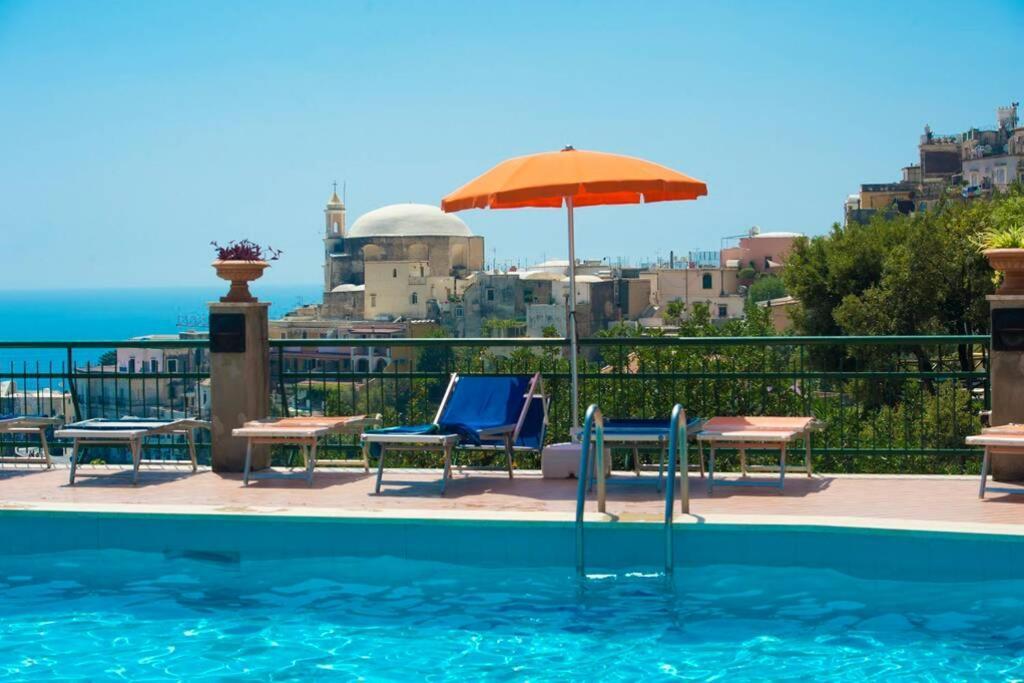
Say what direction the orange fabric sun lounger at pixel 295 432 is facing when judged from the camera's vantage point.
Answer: facing the viewer and to the left of the viewer

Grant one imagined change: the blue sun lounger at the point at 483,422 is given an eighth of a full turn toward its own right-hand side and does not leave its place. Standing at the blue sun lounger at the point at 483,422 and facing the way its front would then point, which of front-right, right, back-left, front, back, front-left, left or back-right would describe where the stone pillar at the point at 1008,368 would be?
back

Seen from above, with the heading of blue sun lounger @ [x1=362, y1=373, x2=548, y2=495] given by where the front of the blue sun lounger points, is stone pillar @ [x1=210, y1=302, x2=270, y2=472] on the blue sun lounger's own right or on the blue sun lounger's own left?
on the blue sun lounger's own right

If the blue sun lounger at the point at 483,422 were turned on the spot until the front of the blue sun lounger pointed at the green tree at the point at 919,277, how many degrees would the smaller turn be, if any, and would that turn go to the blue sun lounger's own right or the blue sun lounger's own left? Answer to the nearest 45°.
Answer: approximately 180°

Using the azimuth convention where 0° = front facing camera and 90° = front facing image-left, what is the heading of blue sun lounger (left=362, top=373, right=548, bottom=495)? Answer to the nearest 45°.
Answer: approximately 45°

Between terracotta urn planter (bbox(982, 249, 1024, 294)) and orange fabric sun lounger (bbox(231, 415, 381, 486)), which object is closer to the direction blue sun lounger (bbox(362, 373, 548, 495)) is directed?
the orange fabric sun lounger

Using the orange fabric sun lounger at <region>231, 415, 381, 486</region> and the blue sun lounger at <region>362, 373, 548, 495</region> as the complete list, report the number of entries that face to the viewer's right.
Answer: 0
